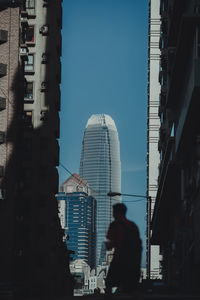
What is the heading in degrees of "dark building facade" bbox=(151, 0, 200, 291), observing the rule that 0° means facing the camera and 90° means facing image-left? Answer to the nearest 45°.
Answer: approximately 90°

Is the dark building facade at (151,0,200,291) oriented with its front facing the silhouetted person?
no
